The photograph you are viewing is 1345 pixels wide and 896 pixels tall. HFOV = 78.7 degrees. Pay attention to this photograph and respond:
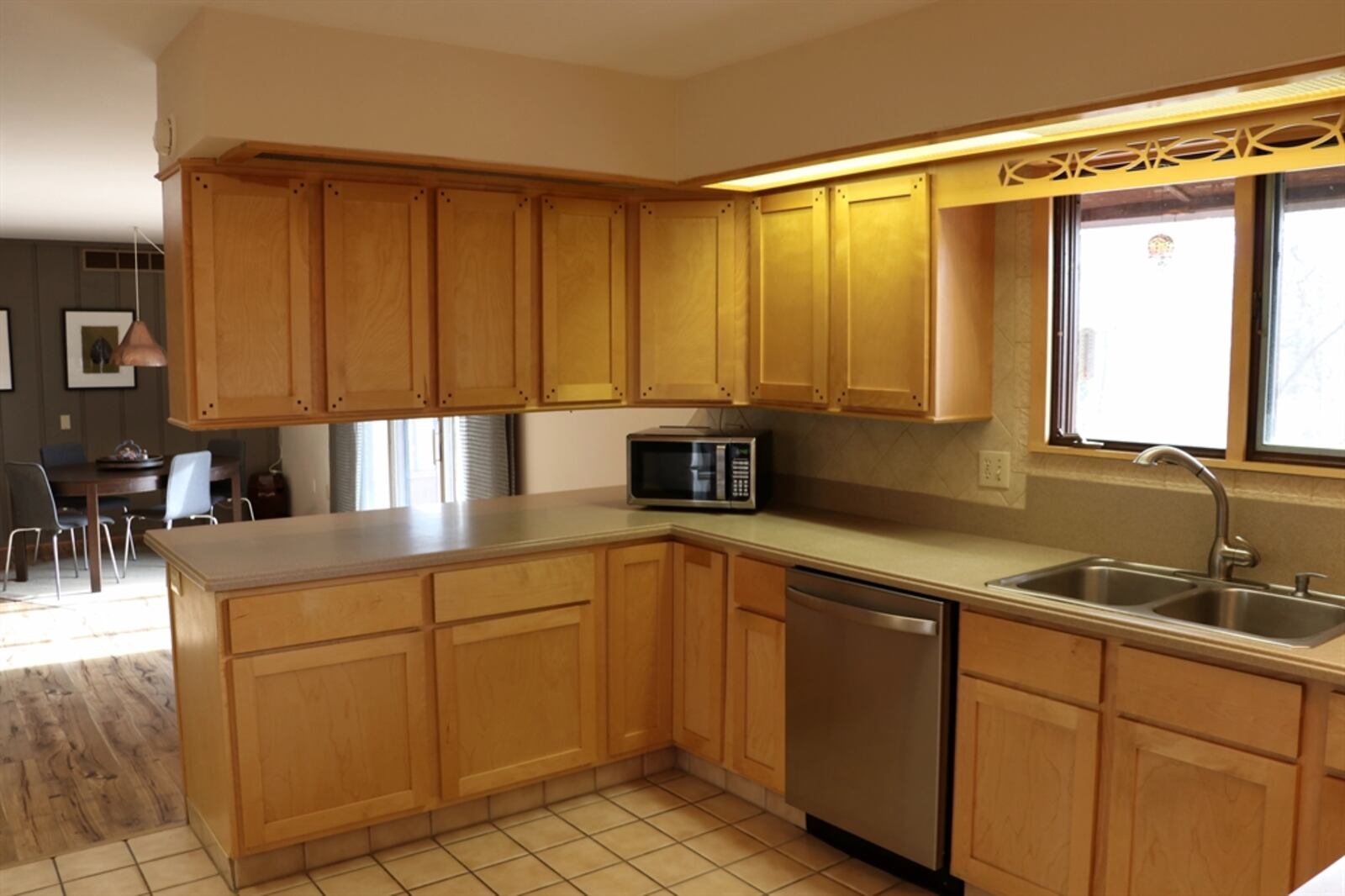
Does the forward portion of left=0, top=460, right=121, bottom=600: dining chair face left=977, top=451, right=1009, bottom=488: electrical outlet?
no

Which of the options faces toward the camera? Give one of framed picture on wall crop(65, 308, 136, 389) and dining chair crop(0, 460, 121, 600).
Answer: the framed picture on wall

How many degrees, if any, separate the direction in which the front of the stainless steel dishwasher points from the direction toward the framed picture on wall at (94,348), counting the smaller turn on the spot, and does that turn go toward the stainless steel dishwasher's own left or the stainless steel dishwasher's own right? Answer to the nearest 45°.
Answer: approximately 90° to the stainless steel dishwasher's own right

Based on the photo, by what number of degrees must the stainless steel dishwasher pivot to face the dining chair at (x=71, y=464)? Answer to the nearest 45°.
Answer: approximately 90° to its right

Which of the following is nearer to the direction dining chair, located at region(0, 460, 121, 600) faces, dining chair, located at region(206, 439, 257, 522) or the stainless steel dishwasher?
the dining chair

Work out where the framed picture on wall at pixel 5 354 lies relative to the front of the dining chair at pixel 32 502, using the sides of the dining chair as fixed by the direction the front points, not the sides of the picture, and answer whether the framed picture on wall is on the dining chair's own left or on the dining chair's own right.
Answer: on the dining chair's own left

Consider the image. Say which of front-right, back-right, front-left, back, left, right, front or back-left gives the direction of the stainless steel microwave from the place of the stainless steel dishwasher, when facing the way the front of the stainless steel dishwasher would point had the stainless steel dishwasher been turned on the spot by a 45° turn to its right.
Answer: front-right

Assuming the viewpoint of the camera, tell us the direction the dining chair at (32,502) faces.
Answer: facing away from the viewer and to the right of the viewer

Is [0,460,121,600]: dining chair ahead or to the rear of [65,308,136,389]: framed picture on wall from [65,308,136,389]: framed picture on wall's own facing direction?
ahead

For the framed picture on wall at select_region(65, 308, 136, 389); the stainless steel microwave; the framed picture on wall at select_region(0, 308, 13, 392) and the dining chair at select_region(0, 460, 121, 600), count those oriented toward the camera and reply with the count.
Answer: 3

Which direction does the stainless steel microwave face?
toward the camera

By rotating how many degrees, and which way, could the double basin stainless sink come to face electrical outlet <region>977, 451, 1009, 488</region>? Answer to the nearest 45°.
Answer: approximately 90° to its right

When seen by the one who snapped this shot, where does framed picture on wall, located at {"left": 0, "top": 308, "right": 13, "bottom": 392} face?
facing the viewer

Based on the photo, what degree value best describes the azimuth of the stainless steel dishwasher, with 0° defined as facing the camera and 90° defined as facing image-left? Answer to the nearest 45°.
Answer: approximately 45°

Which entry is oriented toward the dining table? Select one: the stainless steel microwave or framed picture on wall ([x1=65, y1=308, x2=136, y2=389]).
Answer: the framed picture on wall

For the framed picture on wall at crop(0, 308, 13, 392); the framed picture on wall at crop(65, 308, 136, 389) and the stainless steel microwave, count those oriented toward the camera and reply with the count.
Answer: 3

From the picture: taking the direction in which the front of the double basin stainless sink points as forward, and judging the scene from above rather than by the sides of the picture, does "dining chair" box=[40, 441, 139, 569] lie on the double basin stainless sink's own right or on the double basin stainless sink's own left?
on the double basin stainless sink's own right

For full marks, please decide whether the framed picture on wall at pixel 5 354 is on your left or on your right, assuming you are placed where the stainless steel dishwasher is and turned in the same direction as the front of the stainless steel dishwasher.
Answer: on your right
